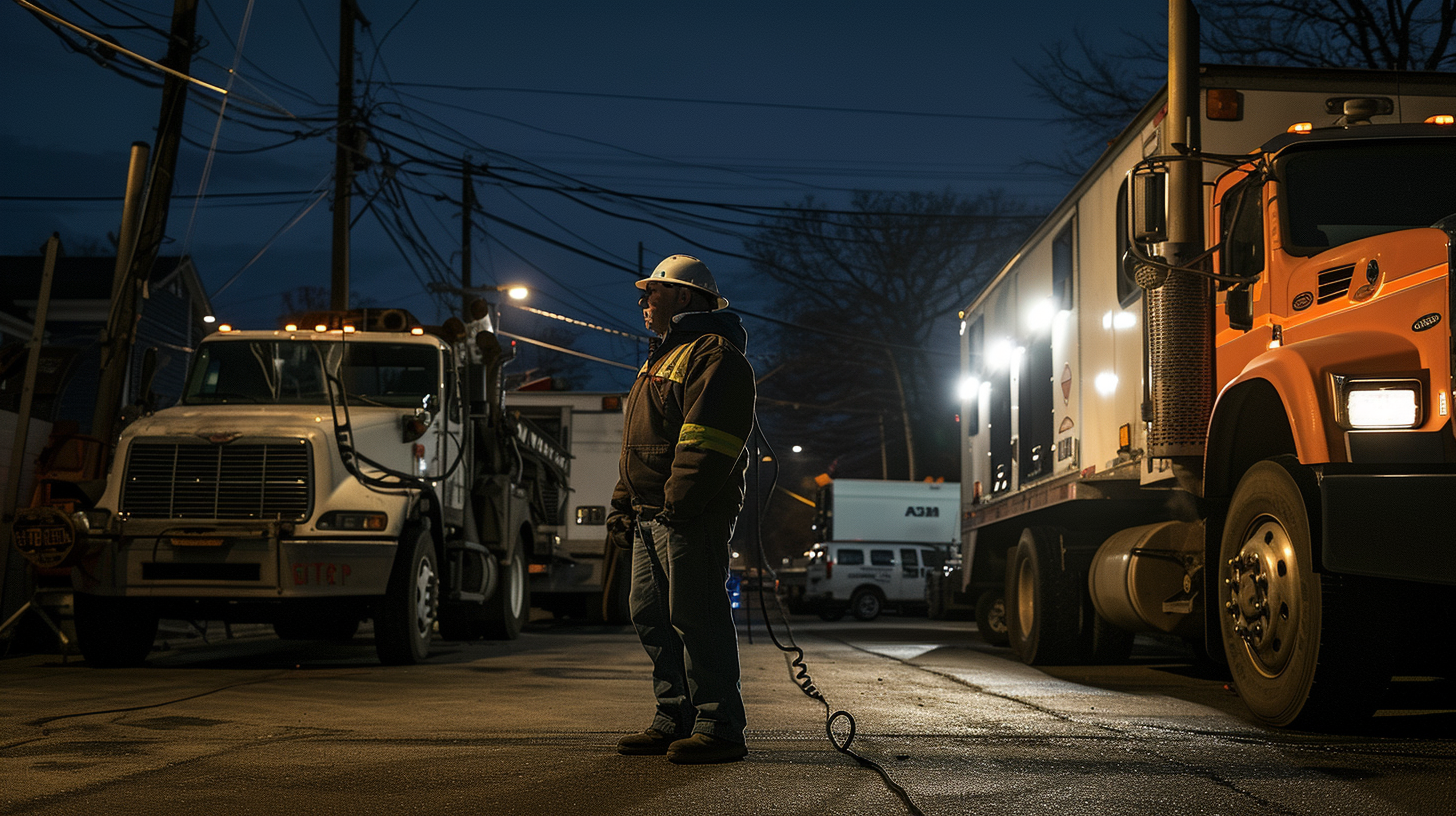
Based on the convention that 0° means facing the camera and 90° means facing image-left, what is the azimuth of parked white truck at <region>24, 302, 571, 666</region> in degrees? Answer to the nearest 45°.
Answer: approximately 45°

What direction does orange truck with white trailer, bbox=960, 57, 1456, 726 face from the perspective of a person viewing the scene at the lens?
facing the viewer and to the right of the viewer

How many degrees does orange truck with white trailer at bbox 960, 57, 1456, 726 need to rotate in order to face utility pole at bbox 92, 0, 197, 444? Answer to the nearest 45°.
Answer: approximately 135° to its right

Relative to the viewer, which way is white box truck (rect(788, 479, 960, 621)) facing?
to the viewer's right

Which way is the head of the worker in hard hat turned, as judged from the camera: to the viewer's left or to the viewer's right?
to the viewer's left

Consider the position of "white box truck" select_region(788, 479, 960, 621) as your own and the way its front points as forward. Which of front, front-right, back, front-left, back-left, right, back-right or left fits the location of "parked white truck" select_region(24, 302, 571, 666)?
right

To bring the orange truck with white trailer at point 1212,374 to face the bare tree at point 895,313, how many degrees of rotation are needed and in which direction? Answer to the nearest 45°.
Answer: approximately 135° to its left

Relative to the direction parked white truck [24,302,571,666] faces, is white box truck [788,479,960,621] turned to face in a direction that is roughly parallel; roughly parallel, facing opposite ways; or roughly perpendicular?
roughly perpendicular

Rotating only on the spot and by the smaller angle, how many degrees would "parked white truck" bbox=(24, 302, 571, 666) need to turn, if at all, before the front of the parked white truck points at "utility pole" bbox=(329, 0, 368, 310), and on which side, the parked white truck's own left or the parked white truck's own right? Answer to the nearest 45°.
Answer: approximately 135° to the parked white truck's own right

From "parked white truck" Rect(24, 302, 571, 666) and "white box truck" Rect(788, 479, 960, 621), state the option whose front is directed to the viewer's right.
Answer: the white box truck
